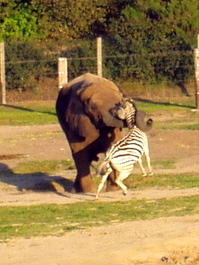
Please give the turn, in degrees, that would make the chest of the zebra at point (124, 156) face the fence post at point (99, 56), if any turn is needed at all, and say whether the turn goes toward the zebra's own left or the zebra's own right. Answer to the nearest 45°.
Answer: approximately 45° to the zebra's own left

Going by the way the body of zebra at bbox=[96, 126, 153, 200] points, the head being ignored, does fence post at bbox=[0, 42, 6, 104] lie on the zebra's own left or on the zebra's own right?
on the zebra's own left

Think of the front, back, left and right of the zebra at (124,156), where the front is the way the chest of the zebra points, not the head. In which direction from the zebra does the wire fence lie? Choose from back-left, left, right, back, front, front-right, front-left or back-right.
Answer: front-left

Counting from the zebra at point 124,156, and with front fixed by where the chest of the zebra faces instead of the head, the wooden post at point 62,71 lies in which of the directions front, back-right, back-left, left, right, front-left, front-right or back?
front-left
